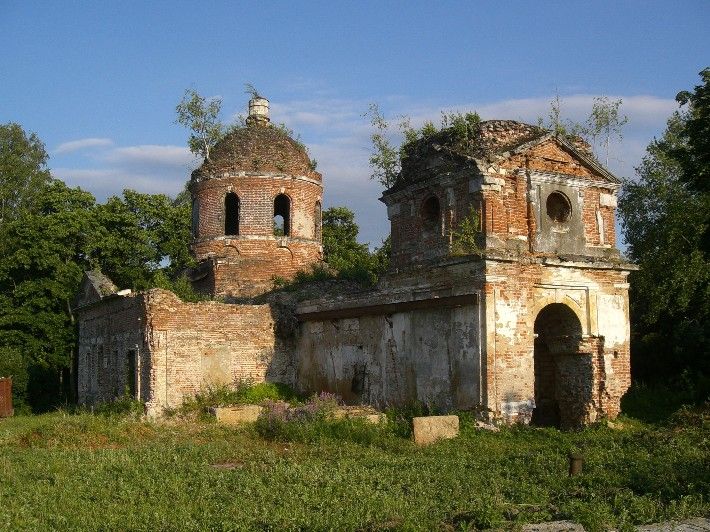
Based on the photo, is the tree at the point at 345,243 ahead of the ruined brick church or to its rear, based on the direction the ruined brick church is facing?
to the rear

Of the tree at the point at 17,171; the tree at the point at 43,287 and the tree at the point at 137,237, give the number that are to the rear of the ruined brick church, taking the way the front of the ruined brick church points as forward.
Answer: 3

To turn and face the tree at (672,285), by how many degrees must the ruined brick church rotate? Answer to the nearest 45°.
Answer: approximately 90° to its left

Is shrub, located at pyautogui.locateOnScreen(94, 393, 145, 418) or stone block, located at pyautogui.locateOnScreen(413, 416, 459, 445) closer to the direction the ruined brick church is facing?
the stone block

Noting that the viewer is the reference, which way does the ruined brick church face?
facing the viewer and to the right of the viewer

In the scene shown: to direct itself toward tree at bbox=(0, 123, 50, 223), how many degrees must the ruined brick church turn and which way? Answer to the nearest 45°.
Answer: approximately 180°

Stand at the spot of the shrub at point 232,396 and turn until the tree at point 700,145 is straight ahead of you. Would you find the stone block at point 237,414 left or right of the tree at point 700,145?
right

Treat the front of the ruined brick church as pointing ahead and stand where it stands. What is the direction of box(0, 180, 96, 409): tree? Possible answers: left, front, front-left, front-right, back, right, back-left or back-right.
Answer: back

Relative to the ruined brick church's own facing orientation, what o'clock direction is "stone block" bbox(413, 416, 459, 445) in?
The stone block is roughly at 2 o'clock from the ruined brick church.
